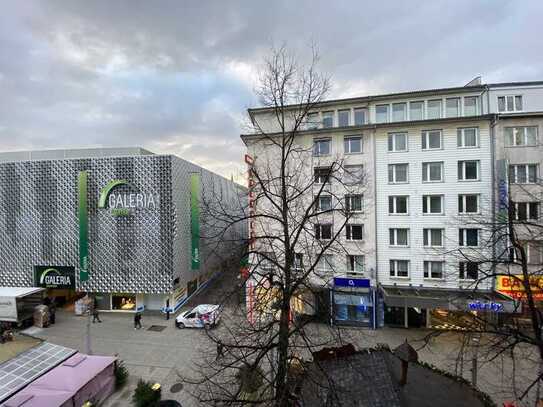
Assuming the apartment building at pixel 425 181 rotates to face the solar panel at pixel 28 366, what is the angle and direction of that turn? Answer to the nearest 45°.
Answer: approximately 45° to its right

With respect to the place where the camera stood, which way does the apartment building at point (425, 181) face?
facing the viewer

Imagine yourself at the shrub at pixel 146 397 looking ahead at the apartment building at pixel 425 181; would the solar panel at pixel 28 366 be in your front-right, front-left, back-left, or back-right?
back-left

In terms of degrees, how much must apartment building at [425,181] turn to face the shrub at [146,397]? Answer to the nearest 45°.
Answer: approximately 45° to its right

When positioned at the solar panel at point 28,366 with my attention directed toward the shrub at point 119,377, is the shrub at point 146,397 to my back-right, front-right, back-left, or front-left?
front-right

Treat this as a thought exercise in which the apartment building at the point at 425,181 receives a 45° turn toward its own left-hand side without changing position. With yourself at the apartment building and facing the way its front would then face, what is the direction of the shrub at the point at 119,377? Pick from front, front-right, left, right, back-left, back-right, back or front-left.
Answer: right
